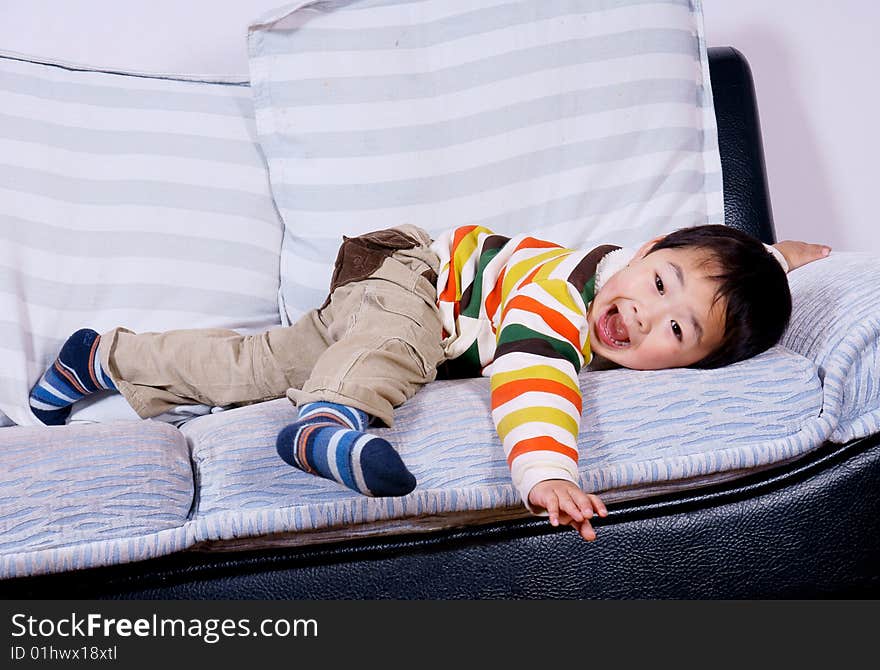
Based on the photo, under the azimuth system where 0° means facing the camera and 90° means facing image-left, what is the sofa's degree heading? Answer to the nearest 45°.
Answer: approximately 0°
